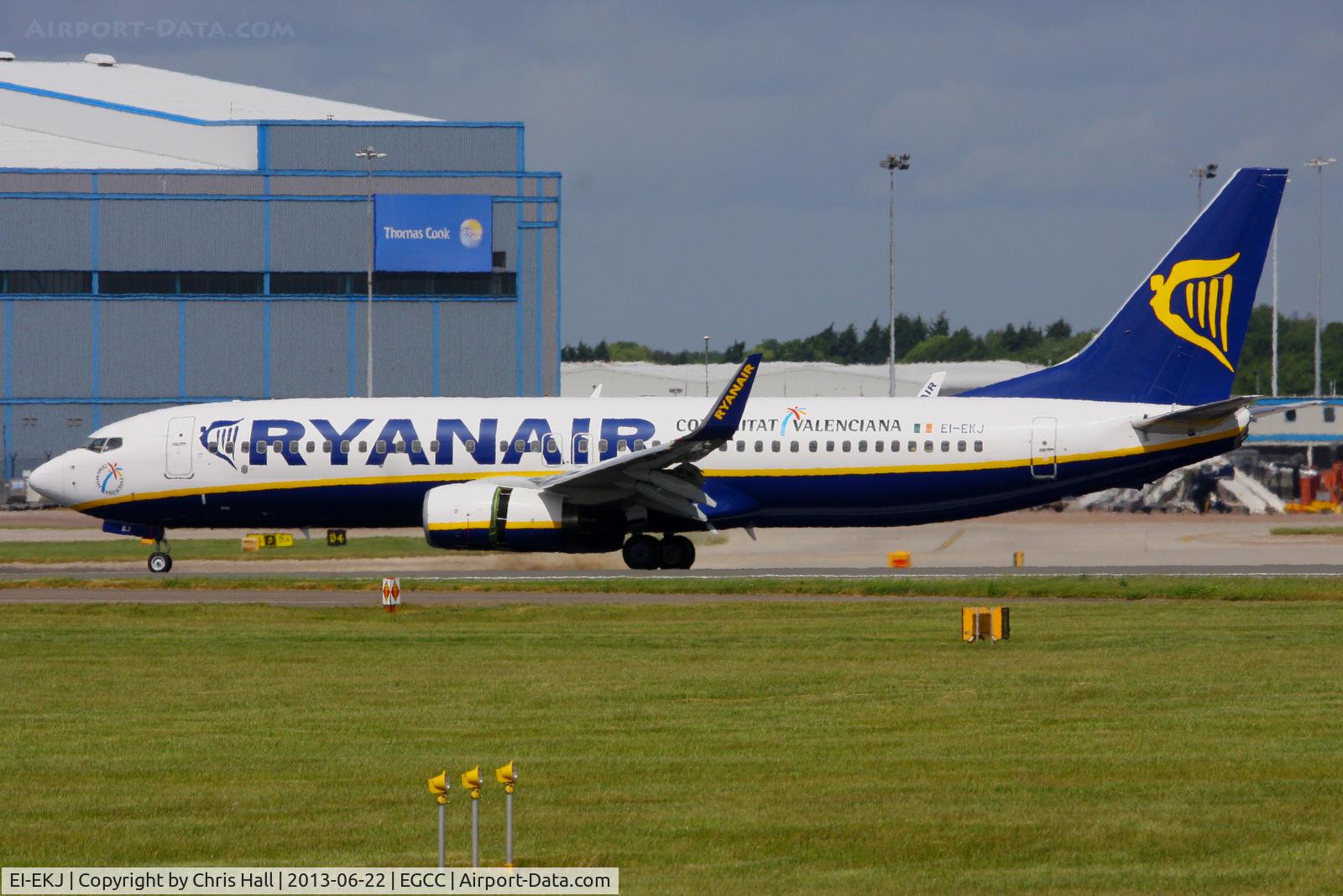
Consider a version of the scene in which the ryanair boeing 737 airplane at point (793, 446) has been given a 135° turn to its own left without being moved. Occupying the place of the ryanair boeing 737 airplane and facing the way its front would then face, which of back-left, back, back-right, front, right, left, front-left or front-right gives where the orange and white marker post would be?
right

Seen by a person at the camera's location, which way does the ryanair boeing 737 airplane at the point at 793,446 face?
facing to the left of the viewer
